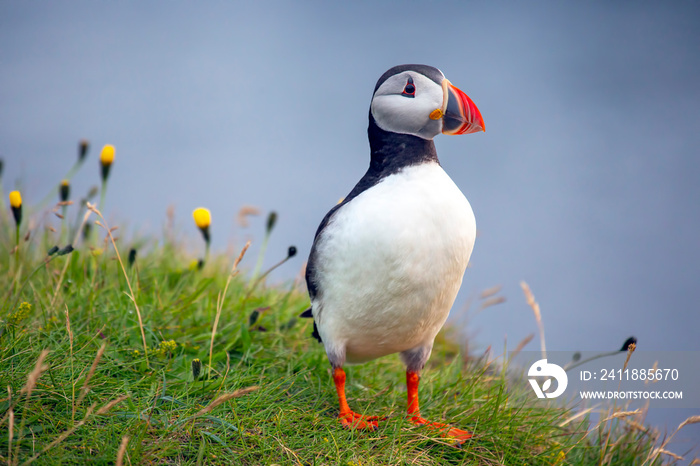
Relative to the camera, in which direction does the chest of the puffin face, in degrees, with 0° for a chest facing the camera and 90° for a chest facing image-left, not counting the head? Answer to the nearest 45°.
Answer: approximately 315°

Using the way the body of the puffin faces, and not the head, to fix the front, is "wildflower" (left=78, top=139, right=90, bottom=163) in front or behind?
behind

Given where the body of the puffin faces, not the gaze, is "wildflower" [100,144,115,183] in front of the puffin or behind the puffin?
behind

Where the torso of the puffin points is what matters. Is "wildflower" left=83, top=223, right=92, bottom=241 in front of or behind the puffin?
behind

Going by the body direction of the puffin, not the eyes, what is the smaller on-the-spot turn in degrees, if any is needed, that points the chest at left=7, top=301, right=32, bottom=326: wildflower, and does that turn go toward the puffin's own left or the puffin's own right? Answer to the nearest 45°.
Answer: approximately 135° to the puffin's own right

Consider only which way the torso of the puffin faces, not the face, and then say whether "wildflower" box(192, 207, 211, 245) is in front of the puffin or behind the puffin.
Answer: behind
